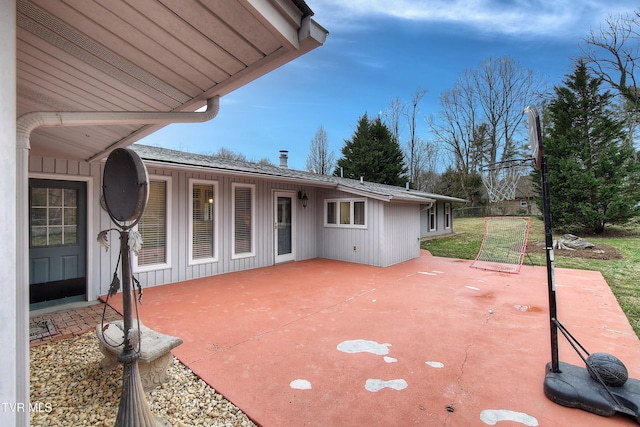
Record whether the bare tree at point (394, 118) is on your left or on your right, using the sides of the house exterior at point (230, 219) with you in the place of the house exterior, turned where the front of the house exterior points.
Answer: on your left

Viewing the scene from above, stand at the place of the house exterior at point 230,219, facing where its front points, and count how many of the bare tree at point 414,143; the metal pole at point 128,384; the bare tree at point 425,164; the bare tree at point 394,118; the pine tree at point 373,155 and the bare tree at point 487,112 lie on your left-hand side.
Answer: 5

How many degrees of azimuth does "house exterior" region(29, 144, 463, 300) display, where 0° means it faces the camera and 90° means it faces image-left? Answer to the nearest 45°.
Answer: approximately 315°

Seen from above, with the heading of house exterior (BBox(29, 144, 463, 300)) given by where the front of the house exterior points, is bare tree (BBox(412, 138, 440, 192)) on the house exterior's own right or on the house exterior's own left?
on the house exterior's own left

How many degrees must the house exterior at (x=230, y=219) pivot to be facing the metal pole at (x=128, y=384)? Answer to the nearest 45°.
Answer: approximately 45° to its right

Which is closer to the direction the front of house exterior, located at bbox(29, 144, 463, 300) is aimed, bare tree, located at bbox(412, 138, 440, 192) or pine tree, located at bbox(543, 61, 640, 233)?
the pine tree

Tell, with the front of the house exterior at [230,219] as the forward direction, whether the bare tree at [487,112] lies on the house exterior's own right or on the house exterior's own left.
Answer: on the house exterior's own left

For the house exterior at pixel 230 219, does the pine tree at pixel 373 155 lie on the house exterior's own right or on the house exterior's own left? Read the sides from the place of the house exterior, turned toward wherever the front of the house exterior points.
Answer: on the house exterior's own left

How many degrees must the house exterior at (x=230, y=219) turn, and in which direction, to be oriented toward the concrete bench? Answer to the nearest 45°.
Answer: approximately 45° to its right

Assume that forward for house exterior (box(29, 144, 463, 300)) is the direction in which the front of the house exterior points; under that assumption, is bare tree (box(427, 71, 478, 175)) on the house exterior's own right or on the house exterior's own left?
on the house exterior's own left

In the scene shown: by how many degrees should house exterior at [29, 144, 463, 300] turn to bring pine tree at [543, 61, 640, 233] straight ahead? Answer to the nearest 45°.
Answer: approximately 45° to its left
